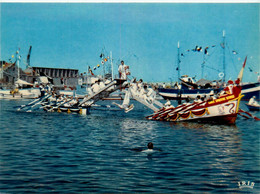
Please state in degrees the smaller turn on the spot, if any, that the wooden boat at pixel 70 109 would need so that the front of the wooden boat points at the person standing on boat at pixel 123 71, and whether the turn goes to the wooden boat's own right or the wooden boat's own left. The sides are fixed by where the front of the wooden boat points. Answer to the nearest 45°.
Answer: approximately 135° to the wooden boat's own left

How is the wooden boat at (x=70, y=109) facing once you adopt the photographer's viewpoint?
facing to the left of the viewer

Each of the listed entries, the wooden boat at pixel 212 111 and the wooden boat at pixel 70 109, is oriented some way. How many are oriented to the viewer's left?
1
